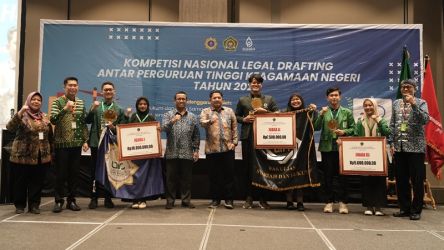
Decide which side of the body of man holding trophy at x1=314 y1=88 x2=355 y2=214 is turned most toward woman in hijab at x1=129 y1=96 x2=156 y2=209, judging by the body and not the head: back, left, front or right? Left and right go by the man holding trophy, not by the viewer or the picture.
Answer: right

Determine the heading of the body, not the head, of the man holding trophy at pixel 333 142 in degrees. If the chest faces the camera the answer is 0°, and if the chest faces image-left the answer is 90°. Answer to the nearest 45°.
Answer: approximately 0°

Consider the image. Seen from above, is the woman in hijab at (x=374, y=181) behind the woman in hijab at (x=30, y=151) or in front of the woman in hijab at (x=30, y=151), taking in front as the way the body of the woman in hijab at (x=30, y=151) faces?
in front

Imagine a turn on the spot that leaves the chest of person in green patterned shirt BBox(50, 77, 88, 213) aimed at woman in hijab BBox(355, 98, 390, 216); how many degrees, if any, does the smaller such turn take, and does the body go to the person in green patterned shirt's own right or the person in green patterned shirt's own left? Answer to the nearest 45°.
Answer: approximately 90° to the person in green patterned shirt's own left

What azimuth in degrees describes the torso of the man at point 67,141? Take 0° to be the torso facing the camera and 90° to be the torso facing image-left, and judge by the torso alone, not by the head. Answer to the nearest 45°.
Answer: approximately 0°

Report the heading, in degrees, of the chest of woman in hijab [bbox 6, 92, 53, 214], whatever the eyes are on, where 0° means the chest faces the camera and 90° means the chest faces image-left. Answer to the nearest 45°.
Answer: approximately 315°

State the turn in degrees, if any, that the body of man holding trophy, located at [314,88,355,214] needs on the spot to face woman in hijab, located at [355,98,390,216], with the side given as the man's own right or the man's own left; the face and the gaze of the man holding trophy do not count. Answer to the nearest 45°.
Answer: approximately 90° to the man's own left
